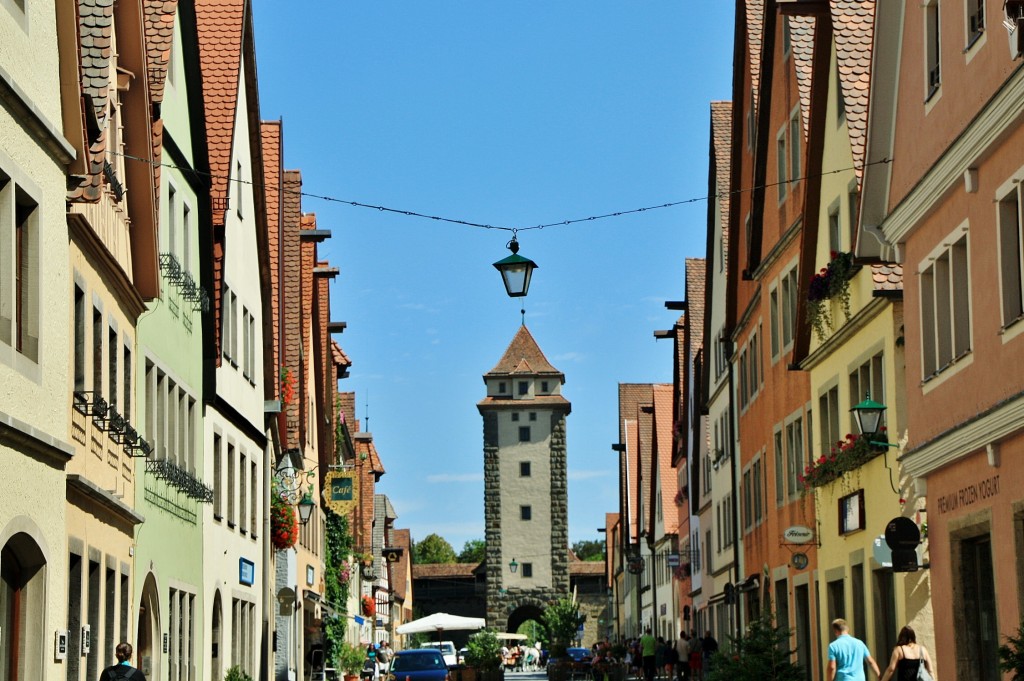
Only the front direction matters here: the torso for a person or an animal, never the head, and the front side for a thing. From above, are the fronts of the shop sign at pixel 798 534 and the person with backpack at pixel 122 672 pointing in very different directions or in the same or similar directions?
very different directions

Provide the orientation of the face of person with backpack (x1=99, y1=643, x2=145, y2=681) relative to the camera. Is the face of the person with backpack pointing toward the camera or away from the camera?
away from the camera

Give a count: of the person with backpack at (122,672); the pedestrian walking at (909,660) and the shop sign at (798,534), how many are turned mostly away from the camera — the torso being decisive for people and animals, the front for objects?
2

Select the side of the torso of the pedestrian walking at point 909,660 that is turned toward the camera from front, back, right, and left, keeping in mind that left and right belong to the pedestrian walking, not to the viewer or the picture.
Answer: back

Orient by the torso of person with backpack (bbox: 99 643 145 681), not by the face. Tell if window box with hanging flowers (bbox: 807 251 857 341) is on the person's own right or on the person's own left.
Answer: on the person's own right

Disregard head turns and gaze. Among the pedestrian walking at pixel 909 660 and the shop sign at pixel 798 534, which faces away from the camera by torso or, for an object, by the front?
the pedestrian walking

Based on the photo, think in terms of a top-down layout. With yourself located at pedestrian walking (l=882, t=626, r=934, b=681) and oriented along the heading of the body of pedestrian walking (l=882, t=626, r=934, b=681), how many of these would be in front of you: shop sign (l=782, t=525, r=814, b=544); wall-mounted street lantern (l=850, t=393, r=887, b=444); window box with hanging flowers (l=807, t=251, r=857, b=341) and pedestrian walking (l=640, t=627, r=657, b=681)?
4

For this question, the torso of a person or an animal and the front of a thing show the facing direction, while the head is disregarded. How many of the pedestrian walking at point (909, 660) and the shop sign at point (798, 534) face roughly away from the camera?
1

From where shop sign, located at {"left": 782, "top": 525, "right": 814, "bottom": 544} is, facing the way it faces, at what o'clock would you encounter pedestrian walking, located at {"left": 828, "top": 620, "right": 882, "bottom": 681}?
The pedestrian walking is roughly at 12 o'clock from the shop sign.

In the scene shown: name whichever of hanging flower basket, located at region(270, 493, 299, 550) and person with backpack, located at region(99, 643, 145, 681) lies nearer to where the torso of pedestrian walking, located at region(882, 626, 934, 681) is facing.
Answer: the hanging flower basket

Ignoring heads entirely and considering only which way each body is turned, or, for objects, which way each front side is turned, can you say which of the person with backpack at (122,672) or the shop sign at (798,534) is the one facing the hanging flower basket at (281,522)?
the person with backpack

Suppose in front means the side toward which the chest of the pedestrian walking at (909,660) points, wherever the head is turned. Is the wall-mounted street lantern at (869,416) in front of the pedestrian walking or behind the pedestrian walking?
in front

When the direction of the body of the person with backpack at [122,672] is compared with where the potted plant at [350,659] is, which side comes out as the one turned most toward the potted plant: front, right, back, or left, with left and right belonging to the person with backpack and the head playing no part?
front

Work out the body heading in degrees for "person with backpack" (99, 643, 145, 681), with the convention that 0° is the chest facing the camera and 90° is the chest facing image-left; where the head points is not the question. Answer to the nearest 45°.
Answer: approximately 180°

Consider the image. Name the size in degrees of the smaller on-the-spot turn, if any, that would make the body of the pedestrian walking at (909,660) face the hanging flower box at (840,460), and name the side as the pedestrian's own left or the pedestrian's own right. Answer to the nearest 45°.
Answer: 0° — they already face it

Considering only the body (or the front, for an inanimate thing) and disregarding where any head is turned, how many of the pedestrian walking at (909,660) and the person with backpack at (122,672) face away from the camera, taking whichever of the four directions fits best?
2
